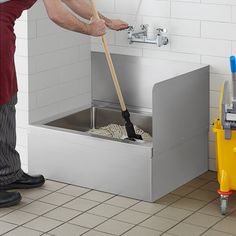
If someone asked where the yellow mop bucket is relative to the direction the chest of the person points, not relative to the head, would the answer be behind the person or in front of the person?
in front

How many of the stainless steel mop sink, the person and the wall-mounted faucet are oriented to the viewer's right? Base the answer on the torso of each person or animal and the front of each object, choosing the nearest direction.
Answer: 1

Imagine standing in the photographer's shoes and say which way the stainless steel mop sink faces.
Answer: facing the viewer and to the left of the viewer

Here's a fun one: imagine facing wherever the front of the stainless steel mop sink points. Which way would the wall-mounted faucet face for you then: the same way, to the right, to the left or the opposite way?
the same way

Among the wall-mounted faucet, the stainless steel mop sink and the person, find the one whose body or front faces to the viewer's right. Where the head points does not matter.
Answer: the person

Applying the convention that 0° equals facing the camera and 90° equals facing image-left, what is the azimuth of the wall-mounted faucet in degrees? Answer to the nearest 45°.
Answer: approximately 45°

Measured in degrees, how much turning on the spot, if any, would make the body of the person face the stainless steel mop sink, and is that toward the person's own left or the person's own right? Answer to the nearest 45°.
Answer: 0° — they already face it

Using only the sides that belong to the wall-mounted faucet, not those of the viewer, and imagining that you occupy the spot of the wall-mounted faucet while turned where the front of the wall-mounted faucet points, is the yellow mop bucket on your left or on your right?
on your left

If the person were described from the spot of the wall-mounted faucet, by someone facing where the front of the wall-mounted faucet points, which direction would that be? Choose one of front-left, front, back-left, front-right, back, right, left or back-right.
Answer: front

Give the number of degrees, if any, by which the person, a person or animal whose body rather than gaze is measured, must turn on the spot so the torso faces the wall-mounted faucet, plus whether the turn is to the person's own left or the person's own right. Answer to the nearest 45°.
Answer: approximately 45° to the person's own left

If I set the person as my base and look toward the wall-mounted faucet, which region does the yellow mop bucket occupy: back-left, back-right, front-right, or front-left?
front-right

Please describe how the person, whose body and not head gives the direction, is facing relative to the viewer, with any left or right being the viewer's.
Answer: facing to the right of the viewer
